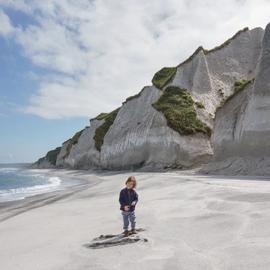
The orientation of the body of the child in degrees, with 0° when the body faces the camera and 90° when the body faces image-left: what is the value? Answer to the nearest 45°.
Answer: approximately 0°
